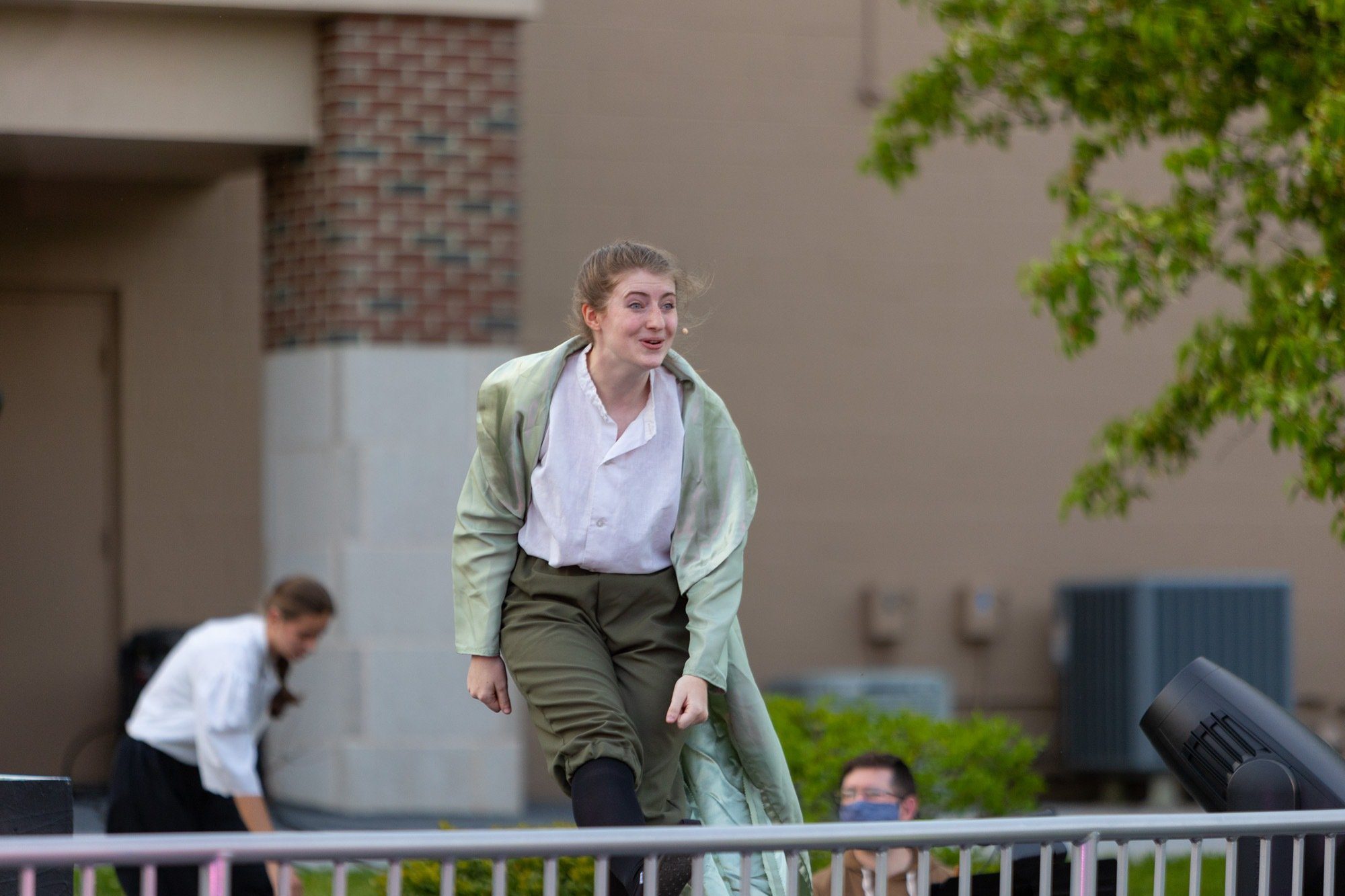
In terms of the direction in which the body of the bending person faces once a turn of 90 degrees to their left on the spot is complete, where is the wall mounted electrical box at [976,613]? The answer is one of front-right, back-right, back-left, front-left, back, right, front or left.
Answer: front-right

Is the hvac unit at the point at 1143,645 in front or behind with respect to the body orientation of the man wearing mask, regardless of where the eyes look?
behind

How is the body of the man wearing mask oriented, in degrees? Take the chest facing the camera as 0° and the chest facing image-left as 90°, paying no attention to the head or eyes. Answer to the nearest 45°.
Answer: approximately 45°

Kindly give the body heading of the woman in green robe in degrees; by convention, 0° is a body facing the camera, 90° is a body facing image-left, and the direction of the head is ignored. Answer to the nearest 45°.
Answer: approximately 0°

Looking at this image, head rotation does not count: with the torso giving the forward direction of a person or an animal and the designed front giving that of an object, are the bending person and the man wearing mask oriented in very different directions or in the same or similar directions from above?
very different directions

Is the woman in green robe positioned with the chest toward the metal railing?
yes

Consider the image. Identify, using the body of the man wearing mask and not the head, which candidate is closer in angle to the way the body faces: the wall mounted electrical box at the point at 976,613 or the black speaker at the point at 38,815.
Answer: the black speaker

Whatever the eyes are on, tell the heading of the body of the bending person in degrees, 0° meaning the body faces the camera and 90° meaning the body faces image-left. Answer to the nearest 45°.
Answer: approximately 270°

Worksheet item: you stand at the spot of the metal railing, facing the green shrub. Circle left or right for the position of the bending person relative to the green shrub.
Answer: left

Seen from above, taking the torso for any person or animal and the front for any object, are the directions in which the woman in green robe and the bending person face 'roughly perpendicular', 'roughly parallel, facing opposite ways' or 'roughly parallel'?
roughly perpendicular

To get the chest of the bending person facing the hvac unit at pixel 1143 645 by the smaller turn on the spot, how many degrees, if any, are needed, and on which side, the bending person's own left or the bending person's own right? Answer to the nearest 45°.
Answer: approximately 45° to the bending person's own left

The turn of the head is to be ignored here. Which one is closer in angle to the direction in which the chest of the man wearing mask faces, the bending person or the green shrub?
the bending person

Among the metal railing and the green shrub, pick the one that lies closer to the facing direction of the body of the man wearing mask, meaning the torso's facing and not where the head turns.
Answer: the metal railing
